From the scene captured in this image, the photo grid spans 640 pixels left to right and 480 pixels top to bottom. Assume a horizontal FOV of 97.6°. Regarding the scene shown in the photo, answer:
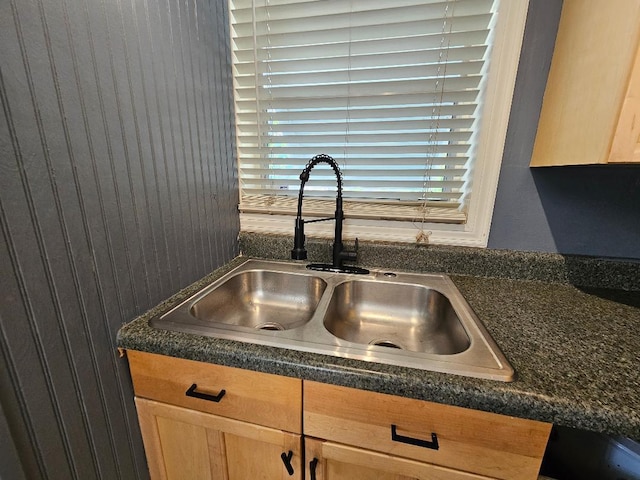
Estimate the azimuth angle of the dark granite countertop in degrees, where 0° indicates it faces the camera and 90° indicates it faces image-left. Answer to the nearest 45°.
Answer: approximately 0°
